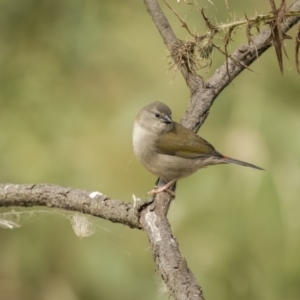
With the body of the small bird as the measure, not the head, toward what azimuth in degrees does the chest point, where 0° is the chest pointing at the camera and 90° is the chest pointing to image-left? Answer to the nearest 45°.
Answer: approximately 90°
